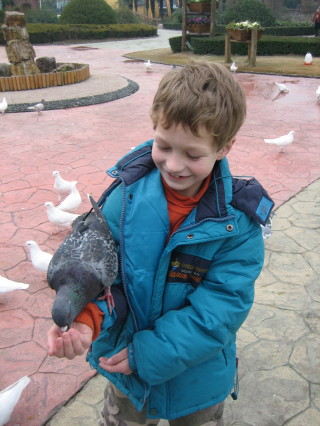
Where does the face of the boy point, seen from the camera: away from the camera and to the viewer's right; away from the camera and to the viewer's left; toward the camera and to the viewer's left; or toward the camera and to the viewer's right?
toward the camera and to the viewer's left

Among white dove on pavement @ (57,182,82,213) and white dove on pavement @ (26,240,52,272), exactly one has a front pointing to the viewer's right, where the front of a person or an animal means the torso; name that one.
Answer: white dove on pavement @ (57,182,82,213)

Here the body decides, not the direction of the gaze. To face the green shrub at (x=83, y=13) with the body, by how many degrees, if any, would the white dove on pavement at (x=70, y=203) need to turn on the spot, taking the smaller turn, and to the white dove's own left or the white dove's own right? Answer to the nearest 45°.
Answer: approximately 90° to the white dove's own left

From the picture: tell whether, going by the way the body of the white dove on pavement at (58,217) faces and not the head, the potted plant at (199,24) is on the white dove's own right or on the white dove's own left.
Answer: on the white dove's own right

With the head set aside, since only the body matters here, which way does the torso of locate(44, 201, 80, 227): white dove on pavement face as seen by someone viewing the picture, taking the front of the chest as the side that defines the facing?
to the viewer's left

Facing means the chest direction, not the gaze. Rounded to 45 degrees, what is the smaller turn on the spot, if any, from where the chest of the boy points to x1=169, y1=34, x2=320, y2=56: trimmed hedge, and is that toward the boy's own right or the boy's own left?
approximately 135° to the boy's own right

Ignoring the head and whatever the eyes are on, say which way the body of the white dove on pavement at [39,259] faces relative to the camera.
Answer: to the viewer's left

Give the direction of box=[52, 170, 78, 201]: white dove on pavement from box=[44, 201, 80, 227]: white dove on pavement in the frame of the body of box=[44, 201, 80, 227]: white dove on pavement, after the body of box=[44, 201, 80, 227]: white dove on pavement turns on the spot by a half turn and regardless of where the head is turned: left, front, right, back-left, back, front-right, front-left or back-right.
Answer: left
